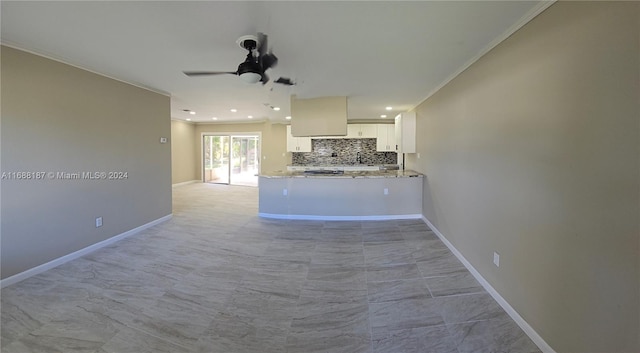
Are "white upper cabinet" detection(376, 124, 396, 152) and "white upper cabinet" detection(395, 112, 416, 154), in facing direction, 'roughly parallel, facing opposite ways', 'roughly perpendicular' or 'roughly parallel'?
roughly perpendicular

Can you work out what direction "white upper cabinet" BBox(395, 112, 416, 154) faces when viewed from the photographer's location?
facing to the left of the viewer

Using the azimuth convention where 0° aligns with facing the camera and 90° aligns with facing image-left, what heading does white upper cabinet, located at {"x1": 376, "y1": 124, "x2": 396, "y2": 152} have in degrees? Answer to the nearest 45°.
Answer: approximately 0°

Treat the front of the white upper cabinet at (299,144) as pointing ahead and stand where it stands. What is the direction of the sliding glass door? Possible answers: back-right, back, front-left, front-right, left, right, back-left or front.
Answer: back-right

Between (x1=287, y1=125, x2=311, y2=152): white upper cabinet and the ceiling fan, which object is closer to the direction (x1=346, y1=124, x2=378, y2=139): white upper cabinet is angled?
the ceiling fan

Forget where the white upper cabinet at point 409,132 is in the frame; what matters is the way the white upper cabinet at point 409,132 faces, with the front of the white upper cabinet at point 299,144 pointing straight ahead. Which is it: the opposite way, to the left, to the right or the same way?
to the right
